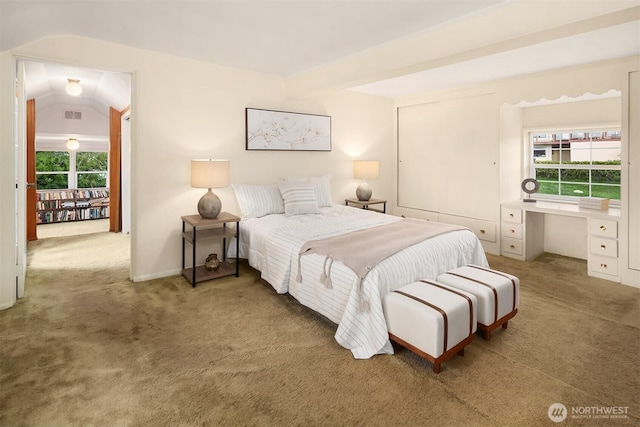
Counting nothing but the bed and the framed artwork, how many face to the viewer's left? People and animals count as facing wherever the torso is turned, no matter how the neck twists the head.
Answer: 0

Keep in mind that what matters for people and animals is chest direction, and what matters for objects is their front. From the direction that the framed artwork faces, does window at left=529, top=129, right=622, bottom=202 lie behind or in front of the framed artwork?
in front

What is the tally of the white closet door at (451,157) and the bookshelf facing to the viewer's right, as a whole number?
0

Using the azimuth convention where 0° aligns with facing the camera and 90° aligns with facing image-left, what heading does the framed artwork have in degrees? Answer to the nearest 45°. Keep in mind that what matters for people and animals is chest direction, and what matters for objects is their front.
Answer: approximately 315°

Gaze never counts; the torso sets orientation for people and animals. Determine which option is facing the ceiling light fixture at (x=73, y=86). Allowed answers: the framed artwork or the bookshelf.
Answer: the bookshelf

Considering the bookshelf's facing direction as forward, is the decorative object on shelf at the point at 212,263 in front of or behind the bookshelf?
in front

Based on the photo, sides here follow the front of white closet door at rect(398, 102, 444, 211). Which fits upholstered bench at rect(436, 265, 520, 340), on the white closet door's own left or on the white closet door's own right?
on the white closet door's own left

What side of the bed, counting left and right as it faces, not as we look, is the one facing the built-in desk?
left

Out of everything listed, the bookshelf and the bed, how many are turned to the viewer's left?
0
